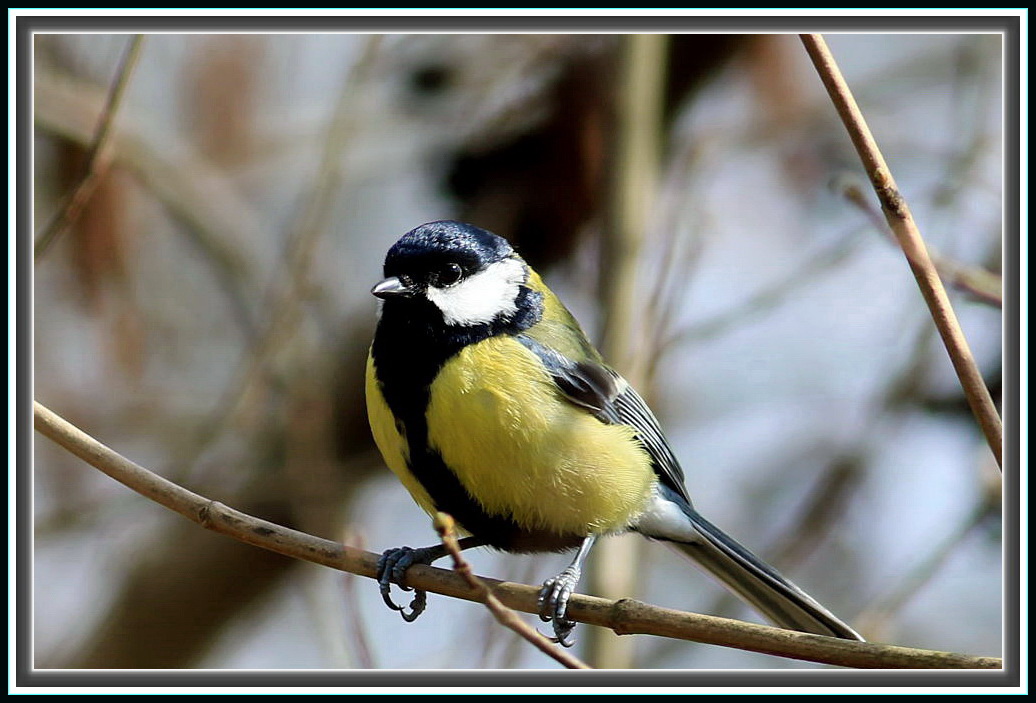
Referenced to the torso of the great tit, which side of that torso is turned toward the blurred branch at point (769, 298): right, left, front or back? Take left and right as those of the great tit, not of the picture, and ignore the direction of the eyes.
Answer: back

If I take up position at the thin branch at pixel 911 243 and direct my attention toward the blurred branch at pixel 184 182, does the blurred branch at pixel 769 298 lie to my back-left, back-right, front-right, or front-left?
front-right

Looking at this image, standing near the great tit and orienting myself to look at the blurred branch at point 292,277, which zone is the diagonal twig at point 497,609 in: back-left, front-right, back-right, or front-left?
back-left

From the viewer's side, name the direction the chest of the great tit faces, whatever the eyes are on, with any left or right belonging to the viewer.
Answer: facing the viewer and to the left of the viewer

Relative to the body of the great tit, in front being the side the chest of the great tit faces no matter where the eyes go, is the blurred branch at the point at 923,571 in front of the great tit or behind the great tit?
behind

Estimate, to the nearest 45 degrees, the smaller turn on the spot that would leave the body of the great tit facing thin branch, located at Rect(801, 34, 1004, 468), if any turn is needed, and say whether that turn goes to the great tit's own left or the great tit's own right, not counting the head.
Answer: approximately 90° to the great tit's own left

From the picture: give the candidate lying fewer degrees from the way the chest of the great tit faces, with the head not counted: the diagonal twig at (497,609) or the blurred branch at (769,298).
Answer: the diagonal twig

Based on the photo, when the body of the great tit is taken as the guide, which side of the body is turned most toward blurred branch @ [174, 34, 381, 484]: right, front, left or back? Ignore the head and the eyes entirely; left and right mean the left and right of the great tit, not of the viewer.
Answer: right
